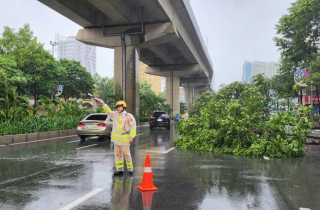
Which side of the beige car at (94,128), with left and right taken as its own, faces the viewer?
back

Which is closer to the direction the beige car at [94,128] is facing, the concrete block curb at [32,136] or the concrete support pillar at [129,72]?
the concrete support pillar

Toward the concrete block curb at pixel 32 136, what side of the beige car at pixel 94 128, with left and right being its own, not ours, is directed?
left

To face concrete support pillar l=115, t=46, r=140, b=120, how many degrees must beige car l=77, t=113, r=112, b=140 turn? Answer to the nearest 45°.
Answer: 0° — it already faces it

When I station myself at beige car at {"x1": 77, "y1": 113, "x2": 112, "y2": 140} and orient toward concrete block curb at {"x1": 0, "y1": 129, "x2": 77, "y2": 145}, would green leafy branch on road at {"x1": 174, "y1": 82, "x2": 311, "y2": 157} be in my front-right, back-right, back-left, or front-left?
back-left

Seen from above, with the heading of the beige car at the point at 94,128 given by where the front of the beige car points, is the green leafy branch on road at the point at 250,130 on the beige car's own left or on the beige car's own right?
on the beige car's own right
